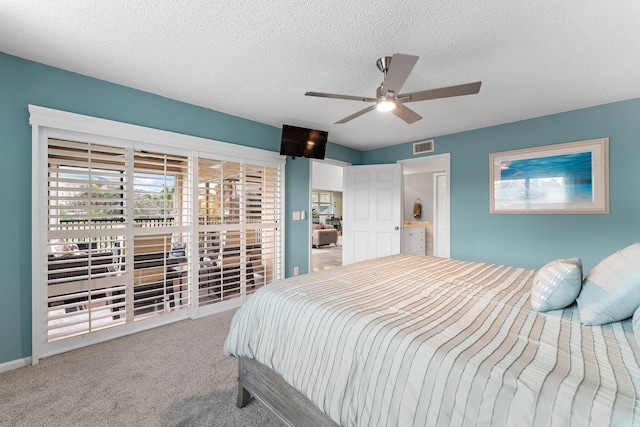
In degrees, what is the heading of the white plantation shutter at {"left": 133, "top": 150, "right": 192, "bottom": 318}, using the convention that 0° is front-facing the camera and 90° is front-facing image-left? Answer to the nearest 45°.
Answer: approximately 315°

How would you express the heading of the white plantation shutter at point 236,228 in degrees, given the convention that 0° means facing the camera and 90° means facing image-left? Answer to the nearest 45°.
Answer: approximately 315°

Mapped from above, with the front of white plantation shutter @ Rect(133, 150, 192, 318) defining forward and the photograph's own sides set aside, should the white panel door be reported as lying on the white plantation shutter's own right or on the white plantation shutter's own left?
on the white plantation shutter's own left

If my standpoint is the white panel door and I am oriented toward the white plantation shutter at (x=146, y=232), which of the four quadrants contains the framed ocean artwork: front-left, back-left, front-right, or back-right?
back-left

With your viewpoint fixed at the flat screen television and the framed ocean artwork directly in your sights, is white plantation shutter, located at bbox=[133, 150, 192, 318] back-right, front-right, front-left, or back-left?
back-right

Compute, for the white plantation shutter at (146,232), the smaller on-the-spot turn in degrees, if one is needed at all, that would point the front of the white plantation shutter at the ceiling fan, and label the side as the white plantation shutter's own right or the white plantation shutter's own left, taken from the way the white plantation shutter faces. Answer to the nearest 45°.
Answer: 0° — it already faces it

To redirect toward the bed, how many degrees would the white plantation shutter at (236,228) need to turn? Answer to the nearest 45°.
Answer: approximately 45° to its right

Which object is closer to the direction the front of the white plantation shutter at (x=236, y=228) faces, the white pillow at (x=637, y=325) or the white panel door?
the white pillow

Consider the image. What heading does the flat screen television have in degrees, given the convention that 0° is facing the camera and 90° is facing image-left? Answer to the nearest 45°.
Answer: approximately 315°

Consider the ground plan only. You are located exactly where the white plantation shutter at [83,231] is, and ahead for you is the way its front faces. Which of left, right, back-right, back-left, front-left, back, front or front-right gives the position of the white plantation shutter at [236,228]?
front-left
